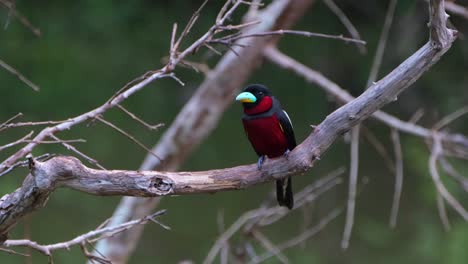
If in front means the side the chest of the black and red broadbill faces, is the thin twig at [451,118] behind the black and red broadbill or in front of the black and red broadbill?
behind

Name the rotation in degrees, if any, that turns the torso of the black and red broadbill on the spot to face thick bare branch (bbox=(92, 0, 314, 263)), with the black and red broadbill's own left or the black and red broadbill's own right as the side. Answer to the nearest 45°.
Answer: approximately 135° to the black and red broadbill's own right

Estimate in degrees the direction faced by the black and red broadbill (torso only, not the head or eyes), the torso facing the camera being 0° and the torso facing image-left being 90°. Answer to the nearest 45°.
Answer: approximately 45°

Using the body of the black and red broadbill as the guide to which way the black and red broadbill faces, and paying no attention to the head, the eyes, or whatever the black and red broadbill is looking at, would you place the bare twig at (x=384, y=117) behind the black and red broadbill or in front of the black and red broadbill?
behind
